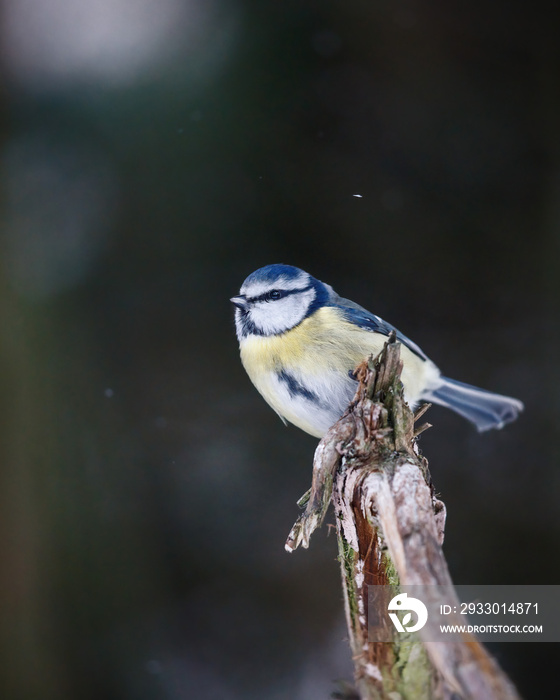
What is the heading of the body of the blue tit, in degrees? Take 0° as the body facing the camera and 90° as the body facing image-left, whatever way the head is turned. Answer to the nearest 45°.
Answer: approximately 45°
